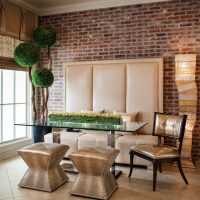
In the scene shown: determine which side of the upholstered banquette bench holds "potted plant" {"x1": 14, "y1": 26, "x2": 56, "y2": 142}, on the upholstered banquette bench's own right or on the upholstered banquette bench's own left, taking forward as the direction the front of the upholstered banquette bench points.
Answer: on the upholstered banquette bench's own right

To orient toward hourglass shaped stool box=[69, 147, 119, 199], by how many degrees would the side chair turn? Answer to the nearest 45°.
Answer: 0° — it already faces it

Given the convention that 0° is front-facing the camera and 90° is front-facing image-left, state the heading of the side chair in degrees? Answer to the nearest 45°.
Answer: approximately 45°

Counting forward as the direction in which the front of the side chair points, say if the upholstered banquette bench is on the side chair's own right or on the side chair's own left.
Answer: on the side chair's own right

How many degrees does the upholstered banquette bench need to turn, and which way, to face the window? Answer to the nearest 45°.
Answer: approximately 90° to its right

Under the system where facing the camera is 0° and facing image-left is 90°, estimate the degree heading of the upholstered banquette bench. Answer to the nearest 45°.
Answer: approximately 0°

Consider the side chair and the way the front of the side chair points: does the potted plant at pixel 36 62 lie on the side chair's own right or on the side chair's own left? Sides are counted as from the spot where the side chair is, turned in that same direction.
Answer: on the side chair's own right

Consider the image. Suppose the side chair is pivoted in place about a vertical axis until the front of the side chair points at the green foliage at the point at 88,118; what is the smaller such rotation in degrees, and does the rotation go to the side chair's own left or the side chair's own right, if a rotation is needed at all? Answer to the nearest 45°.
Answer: approximately 45° to the side chair's own right

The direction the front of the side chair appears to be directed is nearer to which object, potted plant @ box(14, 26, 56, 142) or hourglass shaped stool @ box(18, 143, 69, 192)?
the hourglass shaped stool
